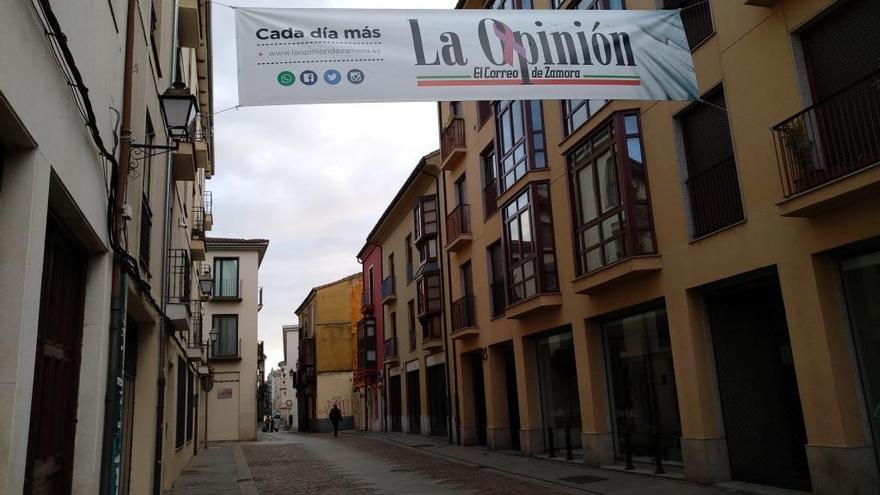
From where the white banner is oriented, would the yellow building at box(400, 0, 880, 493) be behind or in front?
behind

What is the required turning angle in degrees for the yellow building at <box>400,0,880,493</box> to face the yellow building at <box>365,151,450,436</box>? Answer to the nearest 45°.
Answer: approximately 90° to its right

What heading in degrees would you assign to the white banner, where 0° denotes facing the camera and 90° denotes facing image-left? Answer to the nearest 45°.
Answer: approximately 0°

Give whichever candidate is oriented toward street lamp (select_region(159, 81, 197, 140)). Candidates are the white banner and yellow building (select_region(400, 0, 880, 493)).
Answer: the yellow building

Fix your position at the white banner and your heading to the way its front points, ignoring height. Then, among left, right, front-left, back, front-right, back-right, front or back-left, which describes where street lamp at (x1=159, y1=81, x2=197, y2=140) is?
right

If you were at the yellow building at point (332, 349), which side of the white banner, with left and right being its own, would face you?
back

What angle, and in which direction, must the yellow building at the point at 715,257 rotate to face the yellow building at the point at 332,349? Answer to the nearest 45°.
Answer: approximately 90° to its right

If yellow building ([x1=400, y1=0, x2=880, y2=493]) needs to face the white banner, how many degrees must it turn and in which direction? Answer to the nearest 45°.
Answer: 0° — it already faces it

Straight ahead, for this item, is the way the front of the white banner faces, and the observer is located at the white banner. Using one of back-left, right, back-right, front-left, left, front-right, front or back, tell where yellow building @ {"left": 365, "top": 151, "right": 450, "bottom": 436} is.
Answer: back

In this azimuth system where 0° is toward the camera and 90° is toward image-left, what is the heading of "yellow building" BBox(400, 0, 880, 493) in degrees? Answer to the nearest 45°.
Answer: approximately 45°

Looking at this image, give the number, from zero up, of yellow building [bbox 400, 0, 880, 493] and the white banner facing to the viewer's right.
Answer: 0
